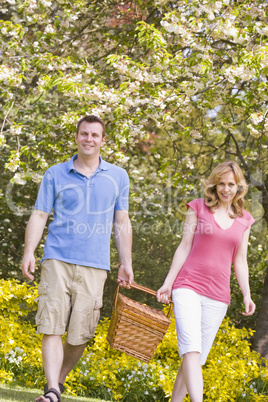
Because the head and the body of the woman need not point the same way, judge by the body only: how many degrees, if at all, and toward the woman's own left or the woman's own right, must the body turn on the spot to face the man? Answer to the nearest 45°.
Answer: approximately 90° to the woman's own right

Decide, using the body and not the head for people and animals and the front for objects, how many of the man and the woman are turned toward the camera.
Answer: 2

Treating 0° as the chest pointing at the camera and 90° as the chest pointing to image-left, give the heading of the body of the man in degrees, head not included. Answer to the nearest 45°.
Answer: approximately 0°

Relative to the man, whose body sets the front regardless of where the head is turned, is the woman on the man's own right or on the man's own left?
on the man's own left

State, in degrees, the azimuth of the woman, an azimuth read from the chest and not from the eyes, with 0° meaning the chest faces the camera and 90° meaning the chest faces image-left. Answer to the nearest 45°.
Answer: approximately 0°
